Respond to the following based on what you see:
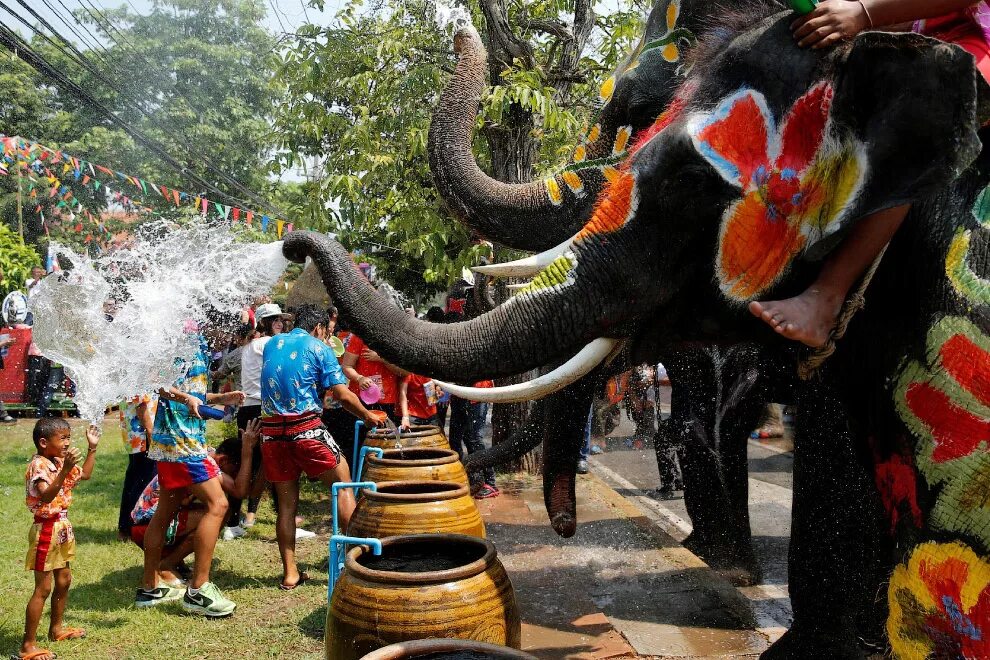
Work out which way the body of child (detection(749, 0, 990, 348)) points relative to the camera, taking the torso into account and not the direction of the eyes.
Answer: to the viewer's left

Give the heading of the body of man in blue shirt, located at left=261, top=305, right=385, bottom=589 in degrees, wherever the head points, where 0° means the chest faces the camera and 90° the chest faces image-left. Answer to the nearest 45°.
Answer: approximately 225°

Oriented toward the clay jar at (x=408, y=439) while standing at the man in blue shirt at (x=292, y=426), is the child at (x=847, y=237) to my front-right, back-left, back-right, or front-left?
front-right

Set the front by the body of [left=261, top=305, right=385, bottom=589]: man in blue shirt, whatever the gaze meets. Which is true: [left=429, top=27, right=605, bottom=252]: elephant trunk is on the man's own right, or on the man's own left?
on the man's own right

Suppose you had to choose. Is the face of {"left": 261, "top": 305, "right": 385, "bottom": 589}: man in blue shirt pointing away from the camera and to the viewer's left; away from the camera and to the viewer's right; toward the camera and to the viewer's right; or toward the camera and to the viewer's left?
away from the camera and to the viewer's right

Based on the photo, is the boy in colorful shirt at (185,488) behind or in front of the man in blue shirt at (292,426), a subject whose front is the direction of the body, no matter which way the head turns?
behind

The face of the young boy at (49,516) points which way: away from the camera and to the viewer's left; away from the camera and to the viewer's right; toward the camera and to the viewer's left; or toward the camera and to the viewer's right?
toward the camera and to the viewer's right

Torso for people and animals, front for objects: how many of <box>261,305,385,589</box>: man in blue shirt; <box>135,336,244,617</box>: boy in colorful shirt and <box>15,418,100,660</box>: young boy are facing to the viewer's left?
0

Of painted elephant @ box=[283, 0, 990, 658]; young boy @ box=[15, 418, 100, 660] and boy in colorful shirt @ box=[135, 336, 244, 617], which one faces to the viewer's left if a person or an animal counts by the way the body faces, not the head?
the painted elephant

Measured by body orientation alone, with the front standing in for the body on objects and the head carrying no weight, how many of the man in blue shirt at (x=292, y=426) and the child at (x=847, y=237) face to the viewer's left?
1

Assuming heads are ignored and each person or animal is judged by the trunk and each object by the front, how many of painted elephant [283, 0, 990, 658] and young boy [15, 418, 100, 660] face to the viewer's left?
1

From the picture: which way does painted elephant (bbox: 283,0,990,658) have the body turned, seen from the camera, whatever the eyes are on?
to the viewer's left
